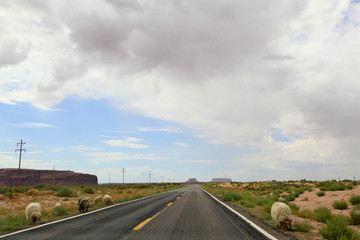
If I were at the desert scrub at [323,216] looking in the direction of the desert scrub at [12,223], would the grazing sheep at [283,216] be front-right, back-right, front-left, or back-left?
front-left

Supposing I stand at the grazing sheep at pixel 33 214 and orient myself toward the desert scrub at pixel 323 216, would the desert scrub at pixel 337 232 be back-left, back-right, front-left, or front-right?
front-right

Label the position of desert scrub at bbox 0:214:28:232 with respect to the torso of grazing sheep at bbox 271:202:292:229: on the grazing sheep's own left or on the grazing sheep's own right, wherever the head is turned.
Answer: on the grazing sheep's own right
